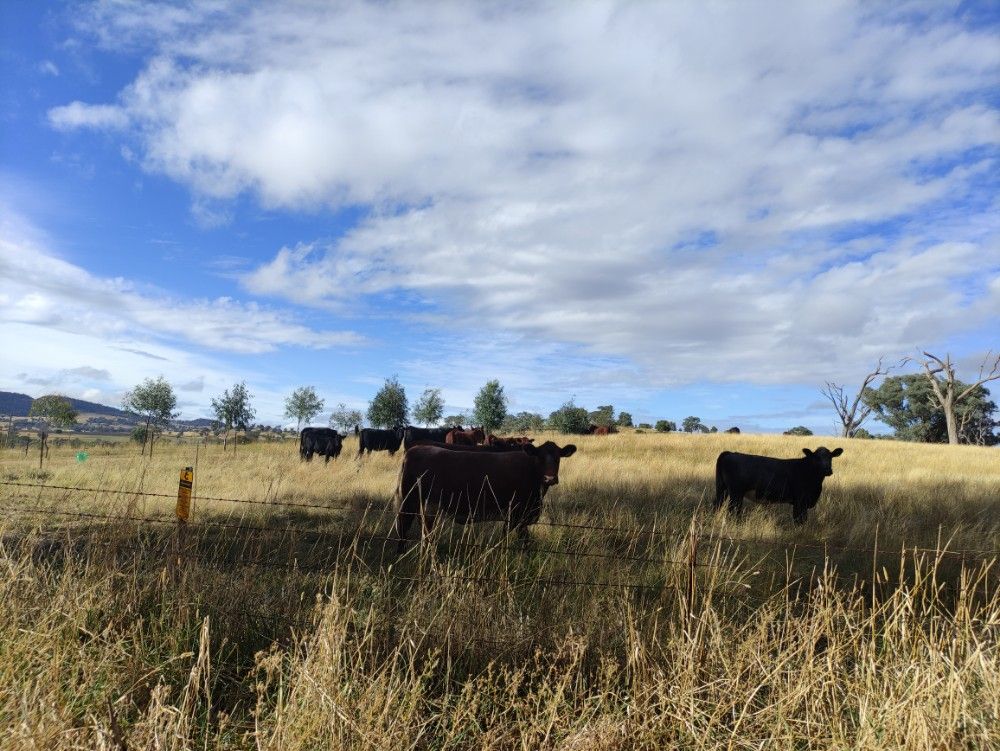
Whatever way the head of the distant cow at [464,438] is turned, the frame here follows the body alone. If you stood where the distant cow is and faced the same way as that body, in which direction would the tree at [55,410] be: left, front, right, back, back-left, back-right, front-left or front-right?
back-left

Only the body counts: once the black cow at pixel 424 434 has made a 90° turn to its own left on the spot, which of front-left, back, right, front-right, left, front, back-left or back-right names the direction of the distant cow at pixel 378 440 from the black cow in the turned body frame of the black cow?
front-left

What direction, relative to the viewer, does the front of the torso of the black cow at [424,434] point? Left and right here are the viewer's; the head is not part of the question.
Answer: facing to the right of the viewer

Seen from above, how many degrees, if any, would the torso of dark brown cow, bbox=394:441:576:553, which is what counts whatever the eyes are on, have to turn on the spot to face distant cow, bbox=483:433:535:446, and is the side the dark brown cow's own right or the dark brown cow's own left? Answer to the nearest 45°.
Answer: approximately 90° to the dark brown cow's own left

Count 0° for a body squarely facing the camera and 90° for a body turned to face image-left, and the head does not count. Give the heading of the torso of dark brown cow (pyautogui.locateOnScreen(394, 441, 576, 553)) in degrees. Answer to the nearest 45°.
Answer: approximately 270°

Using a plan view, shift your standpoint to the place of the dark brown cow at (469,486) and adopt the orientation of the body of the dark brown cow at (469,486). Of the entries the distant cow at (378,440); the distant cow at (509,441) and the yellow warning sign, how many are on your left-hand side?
2

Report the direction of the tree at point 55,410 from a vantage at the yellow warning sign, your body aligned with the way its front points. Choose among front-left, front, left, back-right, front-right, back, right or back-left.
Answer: back
